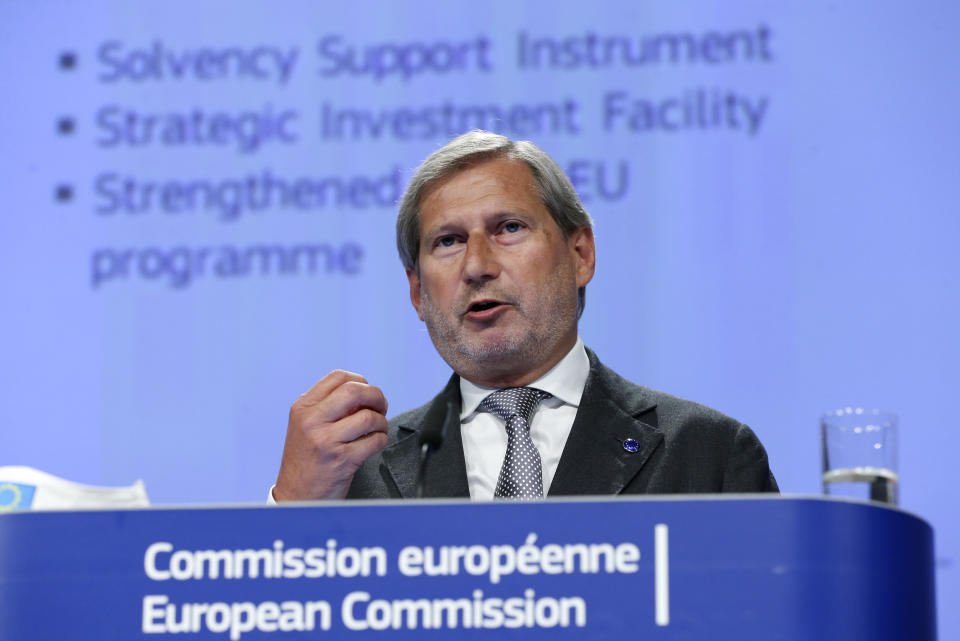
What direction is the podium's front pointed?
toward the camera

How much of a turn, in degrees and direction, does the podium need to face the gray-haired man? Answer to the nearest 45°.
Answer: approximately 180°
